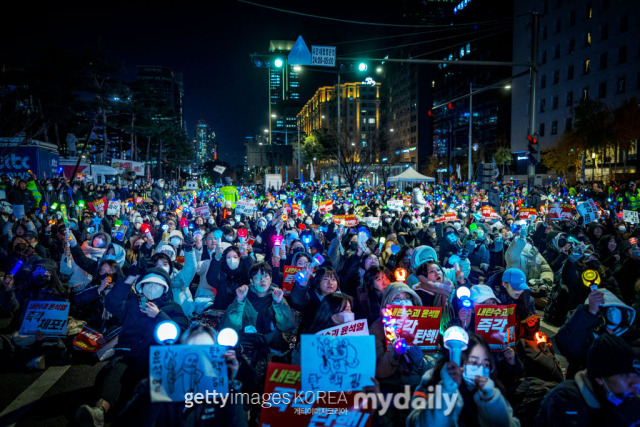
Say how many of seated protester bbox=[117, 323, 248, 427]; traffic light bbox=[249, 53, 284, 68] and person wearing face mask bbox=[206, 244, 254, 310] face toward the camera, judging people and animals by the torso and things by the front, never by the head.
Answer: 3

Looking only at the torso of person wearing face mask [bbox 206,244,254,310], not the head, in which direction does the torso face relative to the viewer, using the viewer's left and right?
facing the viewer

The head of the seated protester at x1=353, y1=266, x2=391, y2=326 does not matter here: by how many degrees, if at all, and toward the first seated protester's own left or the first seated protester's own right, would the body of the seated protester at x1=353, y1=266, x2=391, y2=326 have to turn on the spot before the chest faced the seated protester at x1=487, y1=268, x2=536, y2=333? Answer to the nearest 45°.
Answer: approximately 45° to the first seated protester's own left

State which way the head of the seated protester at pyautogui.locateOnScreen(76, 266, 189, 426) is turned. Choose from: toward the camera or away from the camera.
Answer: toward the camera

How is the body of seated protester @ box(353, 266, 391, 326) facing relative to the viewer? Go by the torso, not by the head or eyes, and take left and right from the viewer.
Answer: facing the viewer and to the right of the viewer

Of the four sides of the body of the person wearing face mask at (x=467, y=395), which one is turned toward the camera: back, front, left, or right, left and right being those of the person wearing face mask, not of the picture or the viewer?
front

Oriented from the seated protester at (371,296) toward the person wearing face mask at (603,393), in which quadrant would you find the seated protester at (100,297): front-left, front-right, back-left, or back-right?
back-right

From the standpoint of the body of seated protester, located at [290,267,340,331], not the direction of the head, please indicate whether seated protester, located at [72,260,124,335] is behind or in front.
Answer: behind

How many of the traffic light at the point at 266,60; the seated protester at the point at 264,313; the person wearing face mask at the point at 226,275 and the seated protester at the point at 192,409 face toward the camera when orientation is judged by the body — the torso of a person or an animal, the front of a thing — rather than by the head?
4

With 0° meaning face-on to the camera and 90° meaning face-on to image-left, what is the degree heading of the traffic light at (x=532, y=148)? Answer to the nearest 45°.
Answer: approximately 45°

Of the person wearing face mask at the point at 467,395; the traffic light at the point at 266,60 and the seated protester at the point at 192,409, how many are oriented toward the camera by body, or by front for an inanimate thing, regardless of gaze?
3

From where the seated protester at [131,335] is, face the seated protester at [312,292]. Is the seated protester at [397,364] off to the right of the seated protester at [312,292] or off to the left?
right
